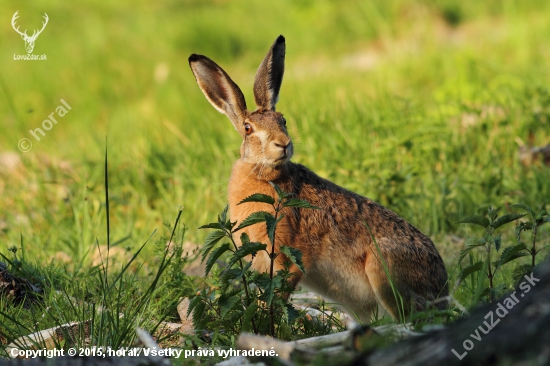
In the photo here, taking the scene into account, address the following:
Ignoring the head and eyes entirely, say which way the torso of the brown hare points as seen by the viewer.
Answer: to the viewer's left

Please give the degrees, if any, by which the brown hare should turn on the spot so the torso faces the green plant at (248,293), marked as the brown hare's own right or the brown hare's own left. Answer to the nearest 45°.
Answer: approximately 45° to the brown hare's own left

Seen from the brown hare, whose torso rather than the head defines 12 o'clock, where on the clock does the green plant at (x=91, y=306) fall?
The green plant is roughly at 11 o'clock from the brown hare.

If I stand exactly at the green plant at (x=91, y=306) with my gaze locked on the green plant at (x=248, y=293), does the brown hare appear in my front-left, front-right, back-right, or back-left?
front-left
